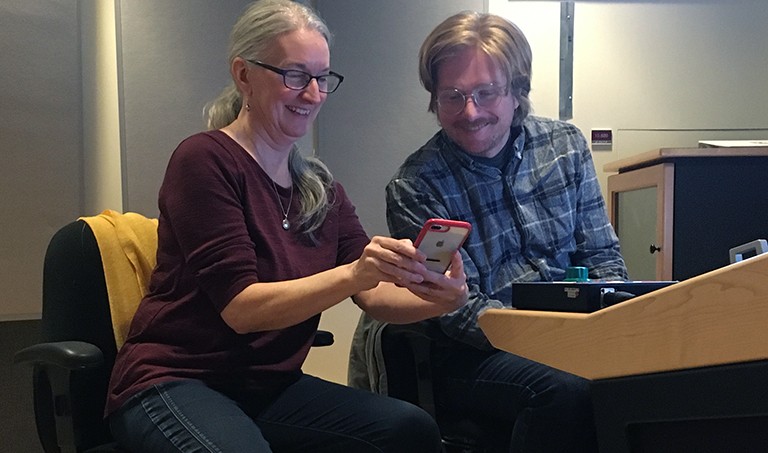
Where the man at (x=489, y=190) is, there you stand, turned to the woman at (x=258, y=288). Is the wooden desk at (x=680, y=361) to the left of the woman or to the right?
left

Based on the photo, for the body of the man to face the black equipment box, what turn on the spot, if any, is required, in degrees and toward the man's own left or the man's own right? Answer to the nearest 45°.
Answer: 0° — they already face it

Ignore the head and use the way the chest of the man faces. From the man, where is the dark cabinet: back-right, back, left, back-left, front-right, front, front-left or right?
back-left

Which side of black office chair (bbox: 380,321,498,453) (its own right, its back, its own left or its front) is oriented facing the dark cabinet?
left

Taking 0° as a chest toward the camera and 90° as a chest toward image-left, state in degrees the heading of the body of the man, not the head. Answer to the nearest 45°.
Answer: approximately 0°

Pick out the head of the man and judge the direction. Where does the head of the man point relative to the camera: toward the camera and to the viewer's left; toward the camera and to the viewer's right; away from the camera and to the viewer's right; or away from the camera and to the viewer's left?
toward the camera and to the viewer's left

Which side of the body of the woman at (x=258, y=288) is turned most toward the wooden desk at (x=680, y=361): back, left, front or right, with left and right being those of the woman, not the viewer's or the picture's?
front

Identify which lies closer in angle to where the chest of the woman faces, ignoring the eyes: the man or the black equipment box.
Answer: the black equipment box

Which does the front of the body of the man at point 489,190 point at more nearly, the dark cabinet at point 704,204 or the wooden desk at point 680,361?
the wooden desk

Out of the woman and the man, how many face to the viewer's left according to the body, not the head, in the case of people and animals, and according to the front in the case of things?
0

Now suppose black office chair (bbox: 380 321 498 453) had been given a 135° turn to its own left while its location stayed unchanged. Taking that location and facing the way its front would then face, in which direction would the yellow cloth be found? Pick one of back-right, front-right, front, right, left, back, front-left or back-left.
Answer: left

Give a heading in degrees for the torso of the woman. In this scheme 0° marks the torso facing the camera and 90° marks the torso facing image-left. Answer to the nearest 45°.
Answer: approximately 315°

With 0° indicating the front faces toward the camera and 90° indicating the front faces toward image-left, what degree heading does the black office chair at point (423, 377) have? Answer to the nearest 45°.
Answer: approximately 315°
